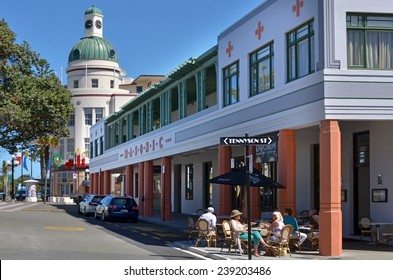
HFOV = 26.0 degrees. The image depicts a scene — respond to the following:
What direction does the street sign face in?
toward the camera

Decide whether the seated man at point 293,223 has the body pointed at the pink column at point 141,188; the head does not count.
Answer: no

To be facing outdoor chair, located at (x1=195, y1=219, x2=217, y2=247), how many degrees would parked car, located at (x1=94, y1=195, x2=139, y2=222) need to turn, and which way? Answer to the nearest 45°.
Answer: approximately 135° to its left

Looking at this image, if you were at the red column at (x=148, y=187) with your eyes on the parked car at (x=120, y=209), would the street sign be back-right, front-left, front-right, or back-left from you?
front-left

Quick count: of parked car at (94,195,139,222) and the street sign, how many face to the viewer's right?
0
